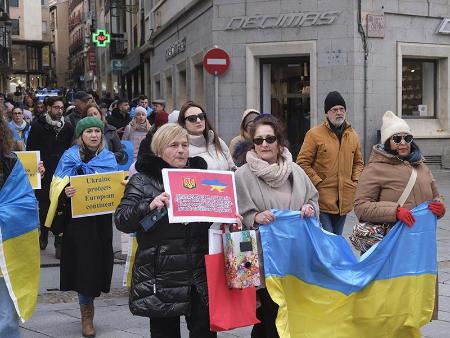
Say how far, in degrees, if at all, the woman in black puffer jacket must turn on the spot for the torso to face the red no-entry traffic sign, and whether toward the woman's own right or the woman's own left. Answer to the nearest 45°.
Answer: approximately 135° to the woman's own left

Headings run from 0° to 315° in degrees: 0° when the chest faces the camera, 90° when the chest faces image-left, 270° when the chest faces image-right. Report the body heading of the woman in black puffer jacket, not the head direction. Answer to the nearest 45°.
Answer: approximately 315°

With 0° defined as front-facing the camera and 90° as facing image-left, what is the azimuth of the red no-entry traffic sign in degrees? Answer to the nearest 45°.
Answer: approximately 0°

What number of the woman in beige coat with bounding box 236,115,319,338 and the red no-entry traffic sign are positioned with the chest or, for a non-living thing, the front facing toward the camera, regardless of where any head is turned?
2

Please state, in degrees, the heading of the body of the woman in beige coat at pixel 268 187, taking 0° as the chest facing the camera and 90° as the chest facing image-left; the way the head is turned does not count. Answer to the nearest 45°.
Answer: approximately 0°

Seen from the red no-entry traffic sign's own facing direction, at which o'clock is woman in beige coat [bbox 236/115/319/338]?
The woman in beige coat is roughly at 12 o'clock from the red no-entry traffic sign.

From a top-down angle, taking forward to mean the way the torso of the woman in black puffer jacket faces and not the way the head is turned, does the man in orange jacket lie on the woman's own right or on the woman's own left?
on the woman's own left

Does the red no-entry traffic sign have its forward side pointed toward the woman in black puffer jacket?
yes

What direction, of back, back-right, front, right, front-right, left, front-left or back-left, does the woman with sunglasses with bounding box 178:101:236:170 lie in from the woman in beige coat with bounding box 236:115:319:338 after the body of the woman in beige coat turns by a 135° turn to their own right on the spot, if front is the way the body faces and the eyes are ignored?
front
